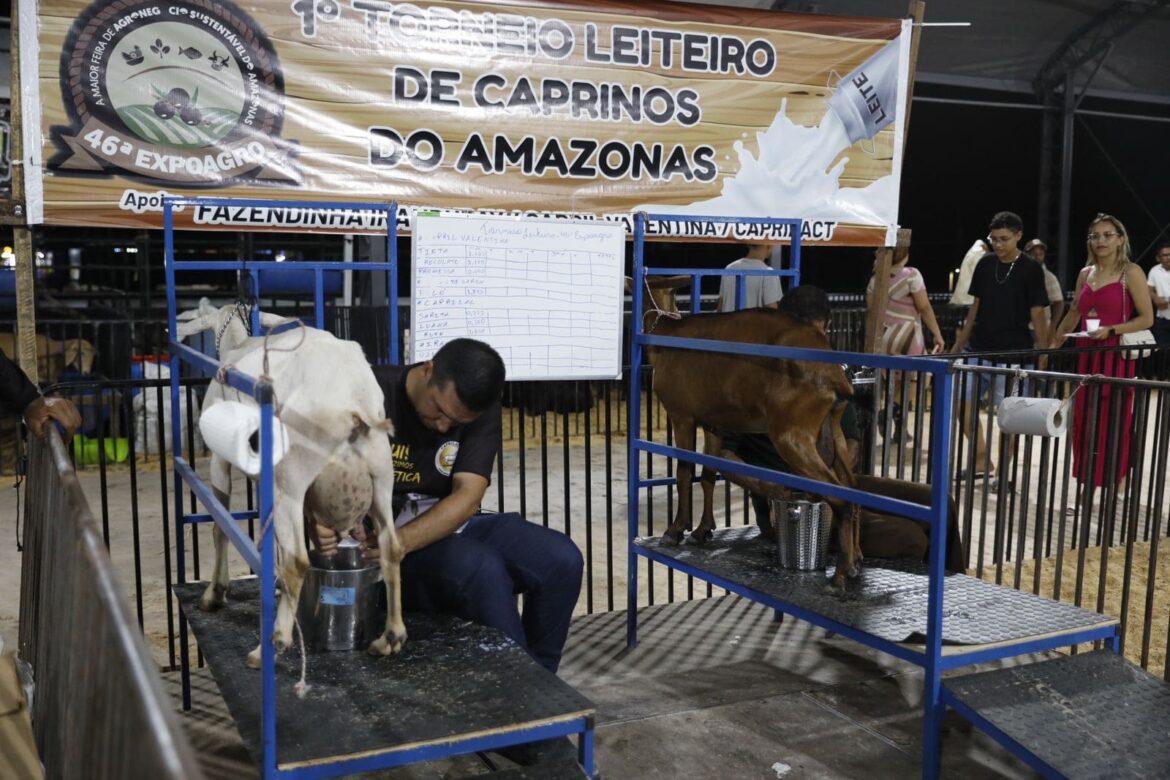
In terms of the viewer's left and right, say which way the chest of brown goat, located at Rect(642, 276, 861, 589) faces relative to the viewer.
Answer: facing away from the viewer and to the left of the viewer

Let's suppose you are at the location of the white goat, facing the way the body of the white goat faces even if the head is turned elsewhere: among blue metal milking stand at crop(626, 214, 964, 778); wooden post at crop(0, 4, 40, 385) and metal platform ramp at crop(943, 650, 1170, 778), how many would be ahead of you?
1

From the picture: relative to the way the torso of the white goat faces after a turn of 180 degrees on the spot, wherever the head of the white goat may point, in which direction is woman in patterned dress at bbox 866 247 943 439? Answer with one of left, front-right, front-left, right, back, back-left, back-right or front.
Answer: left

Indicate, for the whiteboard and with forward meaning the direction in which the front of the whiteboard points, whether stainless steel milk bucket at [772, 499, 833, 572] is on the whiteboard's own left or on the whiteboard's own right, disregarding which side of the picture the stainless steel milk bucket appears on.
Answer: on the whiteboard's own left

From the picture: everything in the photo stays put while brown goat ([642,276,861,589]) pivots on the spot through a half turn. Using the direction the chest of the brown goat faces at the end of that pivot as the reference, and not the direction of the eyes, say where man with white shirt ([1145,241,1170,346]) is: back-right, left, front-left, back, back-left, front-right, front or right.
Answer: left

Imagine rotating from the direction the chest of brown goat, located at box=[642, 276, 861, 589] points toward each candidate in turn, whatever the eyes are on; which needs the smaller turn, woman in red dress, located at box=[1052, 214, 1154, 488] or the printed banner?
the printed banner

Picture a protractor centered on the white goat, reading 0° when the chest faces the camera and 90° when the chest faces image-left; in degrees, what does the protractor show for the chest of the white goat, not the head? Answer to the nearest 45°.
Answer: approximately 135°
